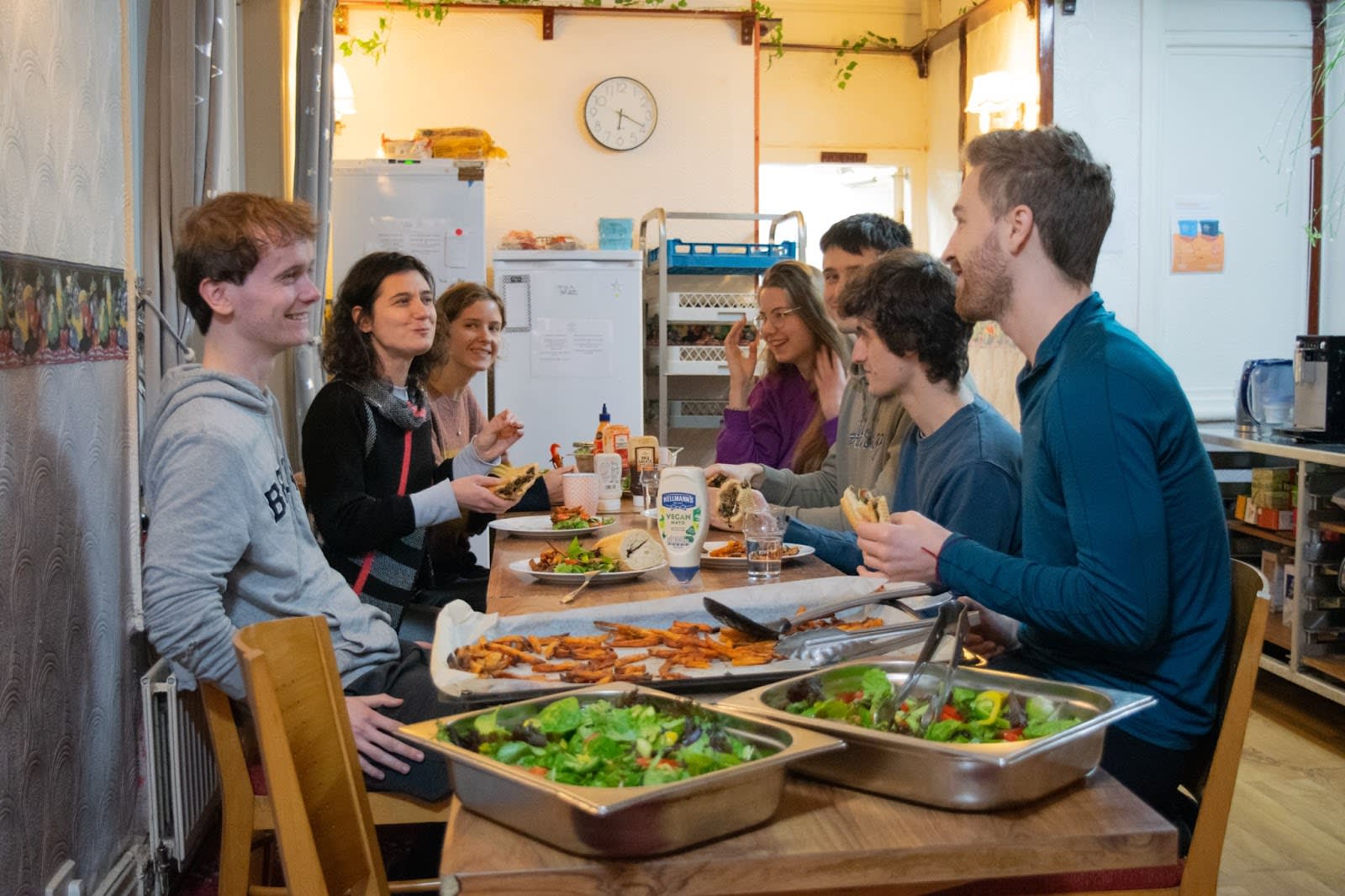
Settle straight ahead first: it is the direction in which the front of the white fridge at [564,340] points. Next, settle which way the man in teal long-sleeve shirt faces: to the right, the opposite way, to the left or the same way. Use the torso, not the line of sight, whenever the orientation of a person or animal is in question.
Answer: to the right

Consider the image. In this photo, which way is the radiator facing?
to the viewer's right

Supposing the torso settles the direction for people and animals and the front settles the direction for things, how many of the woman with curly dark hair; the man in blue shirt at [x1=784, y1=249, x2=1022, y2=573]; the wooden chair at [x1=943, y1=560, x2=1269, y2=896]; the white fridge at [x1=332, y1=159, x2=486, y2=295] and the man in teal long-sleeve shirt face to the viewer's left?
3

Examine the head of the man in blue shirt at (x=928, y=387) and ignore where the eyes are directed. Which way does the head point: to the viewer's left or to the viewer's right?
to the viewer's left

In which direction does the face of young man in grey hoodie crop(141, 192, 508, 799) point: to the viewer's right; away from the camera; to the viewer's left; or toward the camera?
to the viewer's right

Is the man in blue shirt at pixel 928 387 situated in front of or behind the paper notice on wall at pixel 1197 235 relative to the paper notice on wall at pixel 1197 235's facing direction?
in front

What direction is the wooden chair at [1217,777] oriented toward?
to the viewer's left

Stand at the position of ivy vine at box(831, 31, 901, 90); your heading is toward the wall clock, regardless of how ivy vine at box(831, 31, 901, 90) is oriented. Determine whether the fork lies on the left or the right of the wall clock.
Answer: left

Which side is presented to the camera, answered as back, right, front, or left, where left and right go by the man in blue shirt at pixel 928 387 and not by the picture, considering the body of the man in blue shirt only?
left

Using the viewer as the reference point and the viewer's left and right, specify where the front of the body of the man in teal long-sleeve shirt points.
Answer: facing to the left of the viewer

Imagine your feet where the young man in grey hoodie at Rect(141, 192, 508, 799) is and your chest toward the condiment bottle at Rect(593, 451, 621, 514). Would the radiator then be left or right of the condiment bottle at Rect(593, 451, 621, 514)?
left

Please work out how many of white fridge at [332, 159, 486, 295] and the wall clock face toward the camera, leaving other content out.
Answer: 2

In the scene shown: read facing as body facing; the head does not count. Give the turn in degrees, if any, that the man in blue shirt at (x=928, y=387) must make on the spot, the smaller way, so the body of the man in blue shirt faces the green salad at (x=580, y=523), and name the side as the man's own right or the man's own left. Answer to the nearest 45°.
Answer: approximately 45° to the man's own right

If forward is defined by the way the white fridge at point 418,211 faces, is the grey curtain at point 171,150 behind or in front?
in front

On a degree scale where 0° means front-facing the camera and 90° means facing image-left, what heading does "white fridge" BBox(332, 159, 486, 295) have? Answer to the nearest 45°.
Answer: approximately 0°

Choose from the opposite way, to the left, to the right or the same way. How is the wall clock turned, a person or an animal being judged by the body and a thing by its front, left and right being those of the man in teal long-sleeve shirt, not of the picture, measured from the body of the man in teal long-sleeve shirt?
to the left
